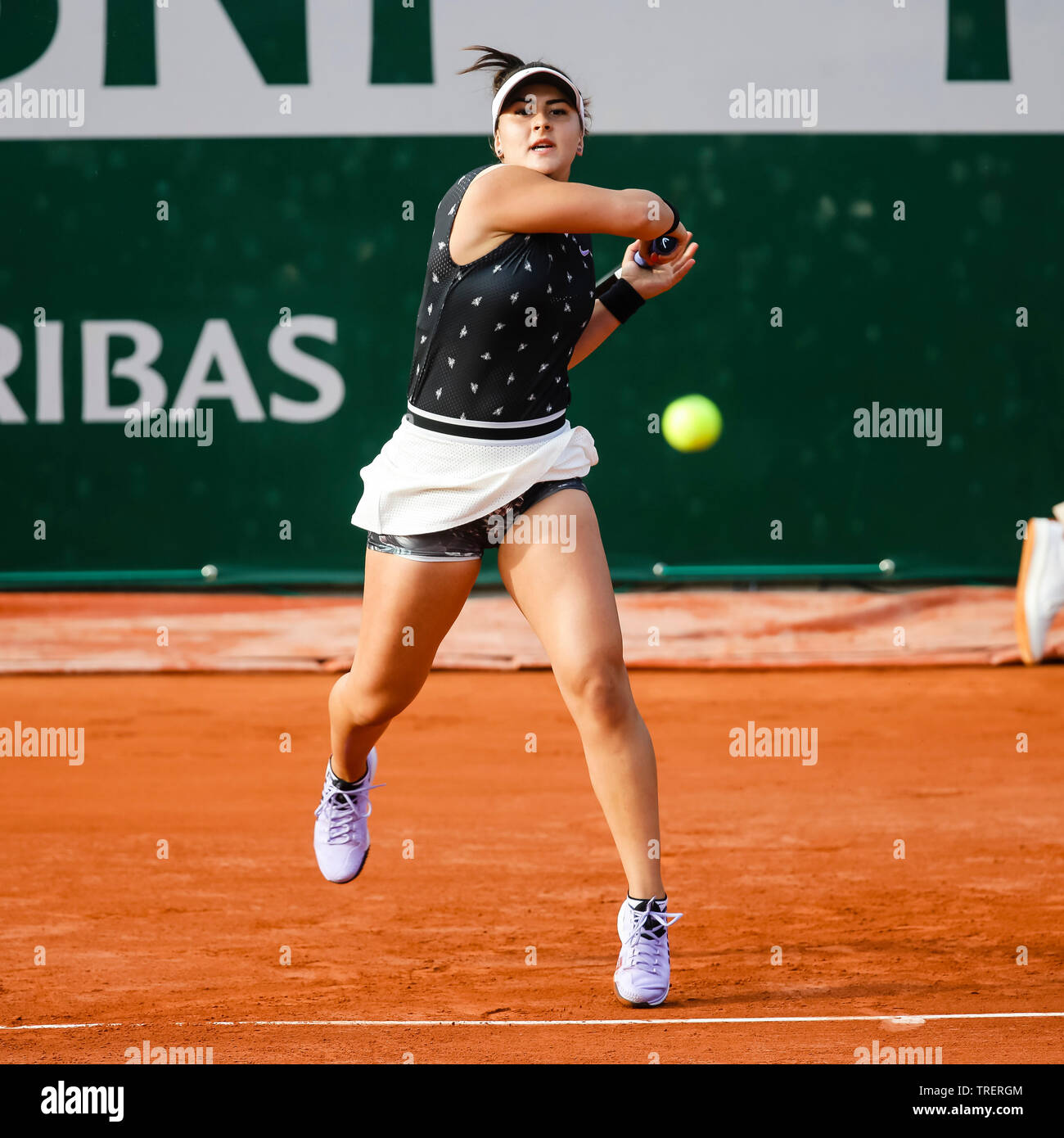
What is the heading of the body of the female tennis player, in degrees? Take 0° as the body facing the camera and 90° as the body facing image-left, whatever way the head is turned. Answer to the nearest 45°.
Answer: approximately 315°

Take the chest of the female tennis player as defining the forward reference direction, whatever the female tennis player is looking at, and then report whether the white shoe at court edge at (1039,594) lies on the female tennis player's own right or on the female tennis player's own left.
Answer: on the female tennis player's own left
